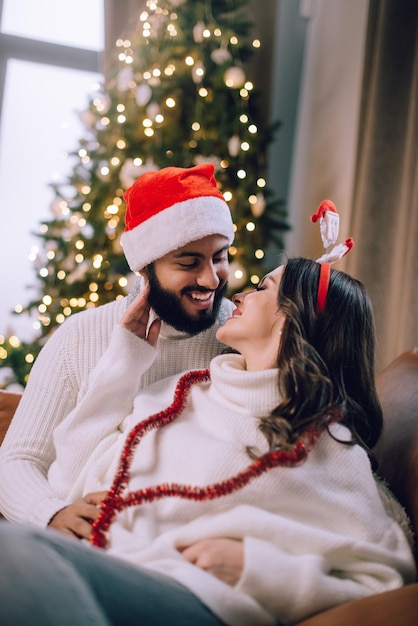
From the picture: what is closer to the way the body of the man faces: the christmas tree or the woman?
the woman

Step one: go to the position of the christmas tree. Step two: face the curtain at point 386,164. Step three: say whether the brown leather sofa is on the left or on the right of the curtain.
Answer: right

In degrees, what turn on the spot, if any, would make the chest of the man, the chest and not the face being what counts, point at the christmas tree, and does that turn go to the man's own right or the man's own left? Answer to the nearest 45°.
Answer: approximately 135° to the man's own left

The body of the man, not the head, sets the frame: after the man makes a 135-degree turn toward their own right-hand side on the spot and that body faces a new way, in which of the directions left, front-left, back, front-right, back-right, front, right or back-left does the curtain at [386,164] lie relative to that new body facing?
back-right

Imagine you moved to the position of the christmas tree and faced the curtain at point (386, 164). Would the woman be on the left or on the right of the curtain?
right

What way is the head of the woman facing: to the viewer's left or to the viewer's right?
to the viewer's left

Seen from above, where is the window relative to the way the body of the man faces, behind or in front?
behind

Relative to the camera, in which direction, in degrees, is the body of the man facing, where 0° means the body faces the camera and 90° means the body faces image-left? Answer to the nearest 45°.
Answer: approximately 315°
